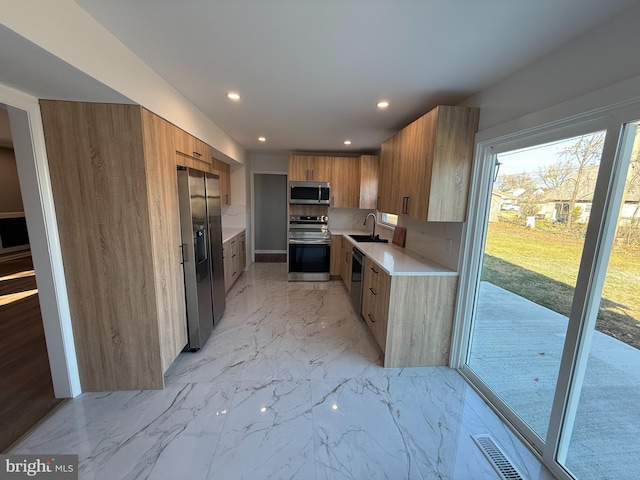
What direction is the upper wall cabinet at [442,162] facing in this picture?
to the viewer's left

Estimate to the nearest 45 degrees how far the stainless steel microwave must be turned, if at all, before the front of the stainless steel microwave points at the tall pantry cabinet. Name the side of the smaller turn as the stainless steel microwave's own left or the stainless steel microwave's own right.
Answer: approximately 45° to the stainless steel microwave's own right

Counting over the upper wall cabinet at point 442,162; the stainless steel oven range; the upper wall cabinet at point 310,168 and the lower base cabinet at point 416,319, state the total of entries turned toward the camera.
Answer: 2

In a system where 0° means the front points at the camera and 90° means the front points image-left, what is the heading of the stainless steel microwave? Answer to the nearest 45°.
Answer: approximately 0°

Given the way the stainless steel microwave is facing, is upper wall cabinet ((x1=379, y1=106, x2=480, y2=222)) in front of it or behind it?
in front

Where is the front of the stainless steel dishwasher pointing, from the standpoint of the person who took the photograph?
facing to the left of the viewer

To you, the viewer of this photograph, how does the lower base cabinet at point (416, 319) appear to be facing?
facing to the left of the viewer

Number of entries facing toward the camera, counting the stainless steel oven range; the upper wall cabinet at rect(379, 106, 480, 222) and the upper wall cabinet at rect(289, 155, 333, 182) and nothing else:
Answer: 2
